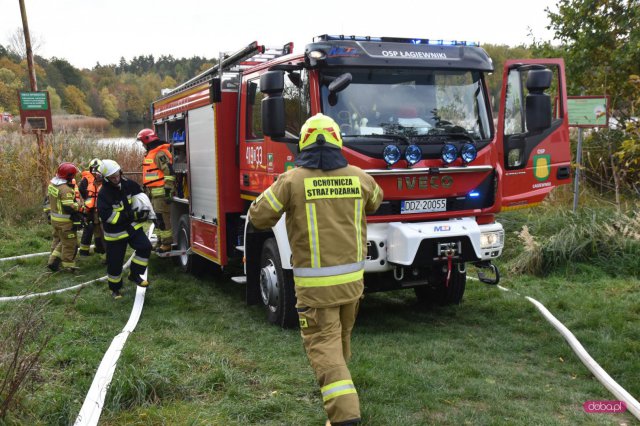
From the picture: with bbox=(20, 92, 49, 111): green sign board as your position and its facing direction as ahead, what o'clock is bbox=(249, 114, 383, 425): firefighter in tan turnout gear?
The firefighter in tan turnout gear is roughly at 12 o'clock from the green sign board.

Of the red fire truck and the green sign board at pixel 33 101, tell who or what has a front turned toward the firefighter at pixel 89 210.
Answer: the green sign board

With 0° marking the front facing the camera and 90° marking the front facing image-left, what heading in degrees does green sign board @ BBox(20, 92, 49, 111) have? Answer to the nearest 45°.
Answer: approximately 0°

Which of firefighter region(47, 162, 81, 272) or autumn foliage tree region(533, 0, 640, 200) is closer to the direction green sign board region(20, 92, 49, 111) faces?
the firefighter

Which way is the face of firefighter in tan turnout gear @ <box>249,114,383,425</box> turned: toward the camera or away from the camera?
away from the camera
